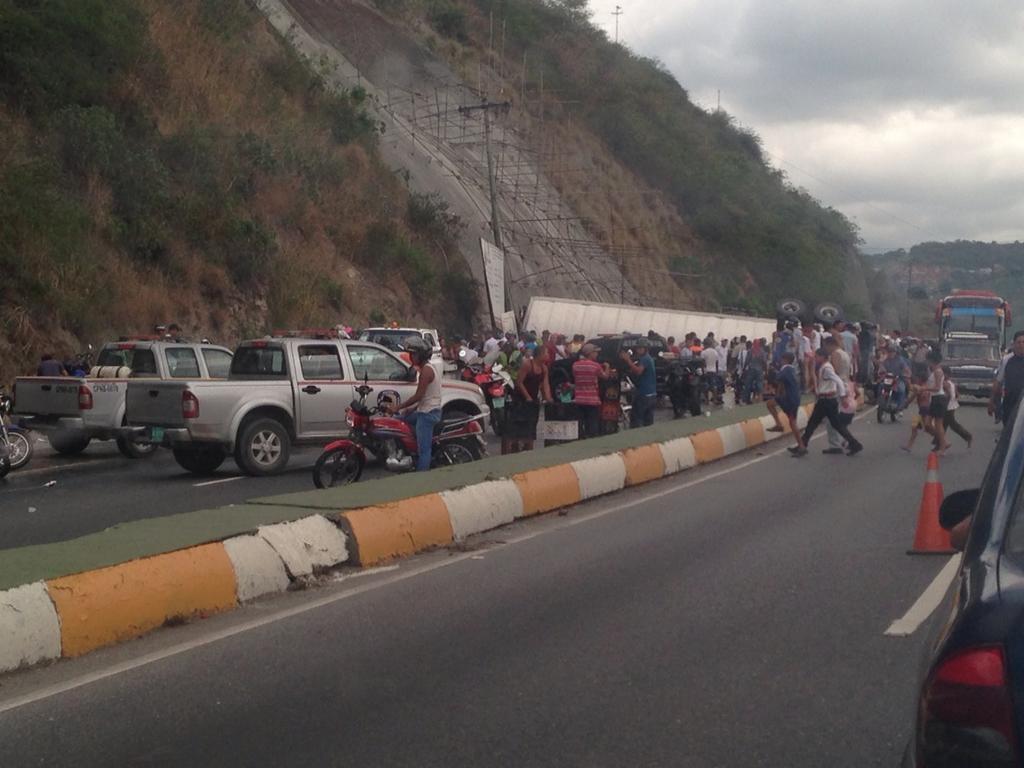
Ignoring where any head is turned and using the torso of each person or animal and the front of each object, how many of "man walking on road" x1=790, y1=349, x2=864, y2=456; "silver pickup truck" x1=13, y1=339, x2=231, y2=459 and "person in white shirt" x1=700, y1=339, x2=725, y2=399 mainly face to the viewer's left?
1

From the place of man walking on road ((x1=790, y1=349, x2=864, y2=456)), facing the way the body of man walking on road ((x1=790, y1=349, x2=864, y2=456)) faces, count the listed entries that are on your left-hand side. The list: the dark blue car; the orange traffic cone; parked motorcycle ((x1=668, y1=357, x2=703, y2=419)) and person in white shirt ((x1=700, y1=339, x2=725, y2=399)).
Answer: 2

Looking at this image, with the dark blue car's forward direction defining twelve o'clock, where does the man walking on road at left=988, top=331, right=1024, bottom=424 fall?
The man walking on road is roughly at 12 o'clock from the dark blue car.

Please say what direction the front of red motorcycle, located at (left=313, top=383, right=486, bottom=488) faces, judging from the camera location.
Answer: facing the viewer and to the left of the viewer

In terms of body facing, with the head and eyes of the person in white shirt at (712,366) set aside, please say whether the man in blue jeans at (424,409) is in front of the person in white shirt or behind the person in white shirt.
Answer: behind

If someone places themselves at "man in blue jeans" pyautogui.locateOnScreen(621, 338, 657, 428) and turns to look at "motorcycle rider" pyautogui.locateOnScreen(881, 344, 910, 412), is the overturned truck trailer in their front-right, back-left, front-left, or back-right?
front-left

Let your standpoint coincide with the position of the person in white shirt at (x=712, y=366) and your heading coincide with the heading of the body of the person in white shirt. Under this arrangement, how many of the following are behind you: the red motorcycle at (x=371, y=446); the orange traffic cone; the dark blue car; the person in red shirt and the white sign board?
4

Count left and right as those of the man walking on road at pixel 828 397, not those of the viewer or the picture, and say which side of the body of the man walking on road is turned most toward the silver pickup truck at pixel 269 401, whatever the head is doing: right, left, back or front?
front

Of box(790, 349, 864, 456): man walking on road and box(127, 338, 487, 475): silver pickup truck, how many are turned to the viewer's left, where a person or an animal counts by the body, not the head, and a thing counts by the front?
1

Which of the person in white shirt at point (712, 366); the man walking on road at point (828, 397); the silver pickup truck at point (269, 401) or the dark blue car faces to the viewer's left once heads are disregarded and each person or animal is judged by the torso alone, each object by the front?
the man walking on road

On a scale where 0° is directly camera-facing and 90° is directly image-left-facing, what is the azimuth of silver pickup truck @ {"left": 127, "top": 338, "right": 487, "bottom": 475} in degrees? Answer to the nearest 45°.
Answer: approximately 225°

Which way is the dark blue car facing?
away from the camera

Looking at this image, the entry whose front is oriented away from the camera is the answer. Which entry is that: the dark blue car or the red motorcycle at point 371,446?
the dark blue car

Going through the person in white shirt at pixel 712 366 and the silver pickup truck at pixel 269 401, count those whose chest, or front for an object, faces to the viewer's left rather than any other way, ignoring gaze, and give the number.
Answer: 0

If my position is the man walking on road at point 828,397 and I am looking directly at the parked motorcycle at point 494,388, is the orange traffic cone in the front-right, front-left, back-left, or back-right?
back-left
